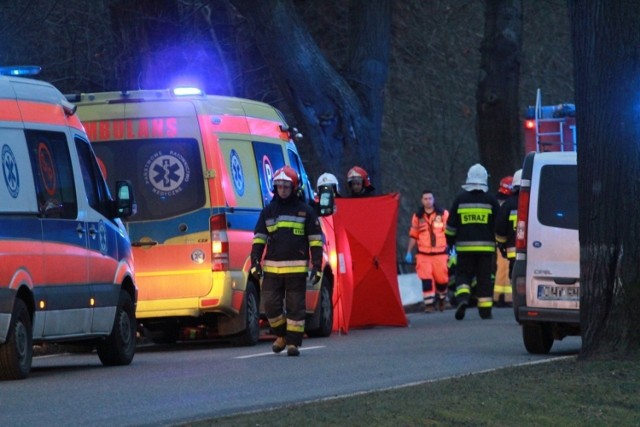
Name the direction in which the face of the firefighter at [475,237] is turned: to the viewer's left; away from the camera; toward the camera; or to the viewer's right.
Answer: away from the camera

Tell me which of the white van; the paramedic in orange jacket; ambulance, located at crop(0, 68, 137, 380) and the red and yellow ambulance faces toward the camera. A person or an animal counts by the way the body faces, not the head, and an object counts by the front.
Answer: the paramedic in orange jacket

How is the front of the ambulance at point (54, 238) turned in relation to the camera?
facing away from the viewer and to the right of the viewer

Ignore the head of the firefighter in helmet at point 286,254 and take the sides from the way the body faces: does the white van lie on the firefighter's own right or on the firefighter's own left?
on the firefighter's own left

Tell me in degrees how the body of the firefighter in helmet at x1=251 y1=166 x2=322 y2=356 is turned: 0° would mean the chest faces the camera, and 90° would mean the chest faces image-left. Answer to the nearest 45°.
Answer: approximately 0°

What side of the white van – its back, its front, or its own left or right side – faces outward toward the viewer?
back

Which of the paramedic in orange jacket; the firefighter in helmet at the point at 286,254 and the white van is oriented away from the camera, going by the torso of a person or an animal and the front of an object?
the white van

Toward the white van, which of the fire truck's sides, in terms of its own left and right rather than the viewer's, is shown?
back

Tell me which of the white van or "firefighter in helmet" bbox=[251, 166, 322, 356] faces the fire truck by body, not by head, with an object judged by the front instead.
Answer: the white van
